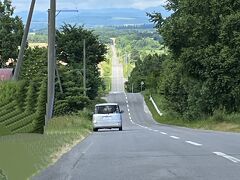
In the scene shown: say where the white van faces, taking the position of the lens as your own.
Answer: facing away from the viewer

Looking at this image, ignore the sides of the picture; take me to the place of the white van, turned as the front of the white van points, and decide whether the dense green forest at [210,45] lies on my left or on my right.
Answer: on my right
